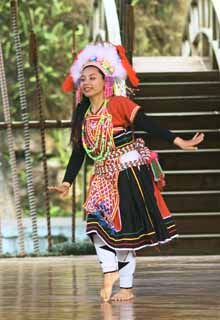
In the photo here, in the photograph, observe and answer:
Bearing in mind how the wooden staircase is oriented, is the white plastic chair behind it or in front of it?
behind

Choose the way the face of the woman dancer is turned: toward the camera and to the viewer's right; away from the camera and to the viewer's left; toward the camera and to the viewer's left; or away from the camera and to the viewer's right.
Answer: toward the camera and to the viewer's left

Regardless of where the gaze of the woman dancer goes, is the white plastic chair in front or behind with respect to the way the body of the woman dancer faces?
behind

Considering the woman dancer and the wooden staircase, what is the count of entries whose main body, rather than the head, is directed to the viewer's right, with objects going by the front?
0

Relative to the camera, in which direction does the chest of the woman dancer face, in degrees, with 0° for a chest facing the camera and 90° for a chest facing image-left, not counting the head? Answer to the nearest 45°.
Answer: approximately 45°

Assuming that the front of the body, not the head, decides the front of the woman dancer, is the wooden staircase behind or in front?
behind

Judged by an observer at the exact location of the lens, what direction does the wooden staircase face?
facing the viewer

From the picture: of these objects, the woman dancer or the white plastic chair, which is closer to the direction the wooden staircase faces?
the woman dancer

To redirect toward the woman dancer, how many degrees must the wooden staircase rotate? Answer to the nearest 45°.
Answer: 0° — it already faces them
